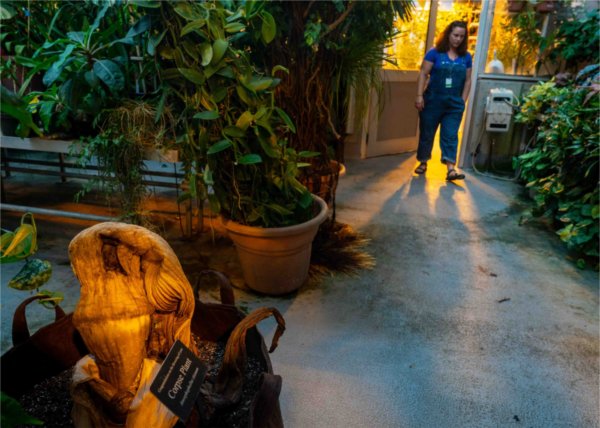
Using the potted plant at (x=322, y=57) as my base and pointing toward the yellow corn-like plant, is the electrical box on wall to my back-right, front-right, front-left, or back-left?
back-left

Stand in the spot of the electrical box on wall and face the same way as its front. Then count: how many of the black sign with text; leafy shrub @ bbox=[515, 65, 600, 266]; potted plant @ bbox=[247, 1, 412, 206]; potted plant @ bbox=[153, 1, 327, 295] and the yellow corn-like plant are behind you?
0

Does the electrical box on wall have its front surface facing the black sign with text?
yes

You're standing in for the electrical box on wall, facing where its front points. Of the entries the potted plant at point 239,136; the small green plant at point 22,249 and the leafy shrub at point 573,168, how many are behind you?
0

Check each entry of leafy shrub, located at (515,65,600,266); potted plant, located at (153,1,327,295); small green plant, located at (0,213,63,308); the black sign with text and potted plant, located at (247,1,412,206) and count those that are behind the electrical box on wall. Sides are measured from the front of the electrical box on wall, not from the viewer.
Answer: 0

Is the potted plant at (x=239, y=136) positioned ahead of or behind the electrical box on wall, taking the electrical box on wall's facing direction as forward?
ahead

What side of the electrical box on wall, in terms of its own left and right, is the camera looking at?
front

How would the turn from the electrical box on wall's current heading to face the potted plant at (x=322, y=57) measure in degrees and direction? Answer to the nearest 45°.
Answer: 0° — it already faces it

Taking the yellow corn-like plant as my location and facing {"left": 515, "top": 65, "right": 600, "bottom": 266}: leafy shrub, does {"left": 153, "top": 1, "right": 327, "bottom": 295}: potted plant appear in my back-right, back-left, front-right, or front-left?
front-left

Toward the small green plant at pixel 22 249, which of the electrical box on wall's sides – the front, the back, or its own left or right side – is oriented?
front

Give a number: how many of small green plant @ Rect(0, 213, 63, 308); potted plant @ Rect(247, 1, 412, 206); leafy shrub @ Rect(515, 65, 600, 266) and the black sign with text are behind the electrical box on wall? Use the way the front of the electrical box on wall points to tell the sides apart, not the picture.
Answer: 0

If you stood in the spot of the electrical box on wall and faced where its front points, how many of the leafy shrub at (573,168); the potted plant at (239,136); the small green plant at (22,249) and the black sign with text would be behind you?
0

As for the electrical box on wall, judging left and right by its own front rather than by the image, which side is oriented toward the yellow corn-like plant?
front
